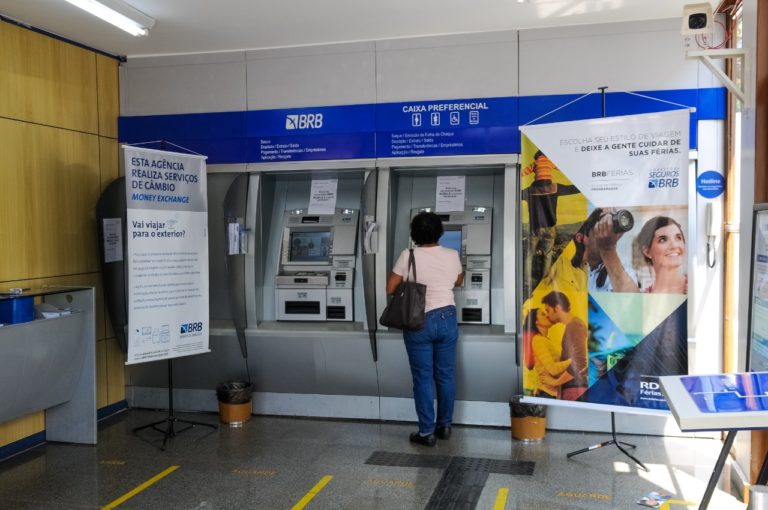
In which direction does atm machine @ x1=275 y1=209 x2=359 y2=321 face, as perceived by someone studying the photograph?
facing the viewer

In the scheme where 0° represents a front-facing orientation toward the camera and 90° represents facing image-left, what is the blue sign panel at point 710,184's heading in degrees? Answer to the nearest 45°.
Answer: approximately 0°

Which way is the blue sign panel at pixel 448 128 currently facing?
toward the camera

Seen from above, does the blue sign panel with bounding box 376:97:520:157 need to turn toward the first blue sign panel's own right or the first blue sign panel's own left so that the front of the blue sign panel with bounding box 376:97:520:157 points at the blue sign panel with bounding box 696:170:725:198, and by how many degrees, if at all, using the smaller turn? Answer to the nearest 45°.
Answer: approximately 90° to the first blue sign panel's own left

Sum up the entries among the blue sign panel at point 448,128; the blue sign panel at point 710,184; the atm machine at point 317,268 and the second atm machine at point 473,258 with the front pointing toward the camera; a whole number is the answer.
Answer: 4

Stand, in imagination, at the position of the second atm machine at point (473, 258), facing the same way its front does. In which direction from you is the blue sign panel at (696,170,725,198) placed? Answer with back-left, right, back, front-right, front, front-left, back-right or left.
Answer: left

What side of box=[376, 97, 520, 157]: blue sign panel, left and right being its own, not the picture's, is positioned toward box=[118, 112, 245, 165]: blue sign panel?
right

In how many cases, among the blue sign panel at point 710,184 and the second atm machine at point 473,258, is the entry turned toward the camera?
2

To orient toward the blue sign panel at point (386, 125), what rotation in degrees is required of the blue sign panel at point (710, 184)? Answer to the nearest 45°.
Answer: approximately 90° to its right

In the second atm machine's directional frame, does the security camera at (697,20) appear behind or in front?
in front

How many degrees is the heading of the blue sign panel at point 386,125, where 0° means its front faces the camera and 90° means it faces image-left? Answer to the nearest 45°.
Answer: approximately 0°

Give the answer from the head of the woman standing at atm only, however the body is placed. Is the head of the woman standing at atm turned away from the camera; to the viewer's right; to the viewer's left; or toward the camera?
away from the camera
